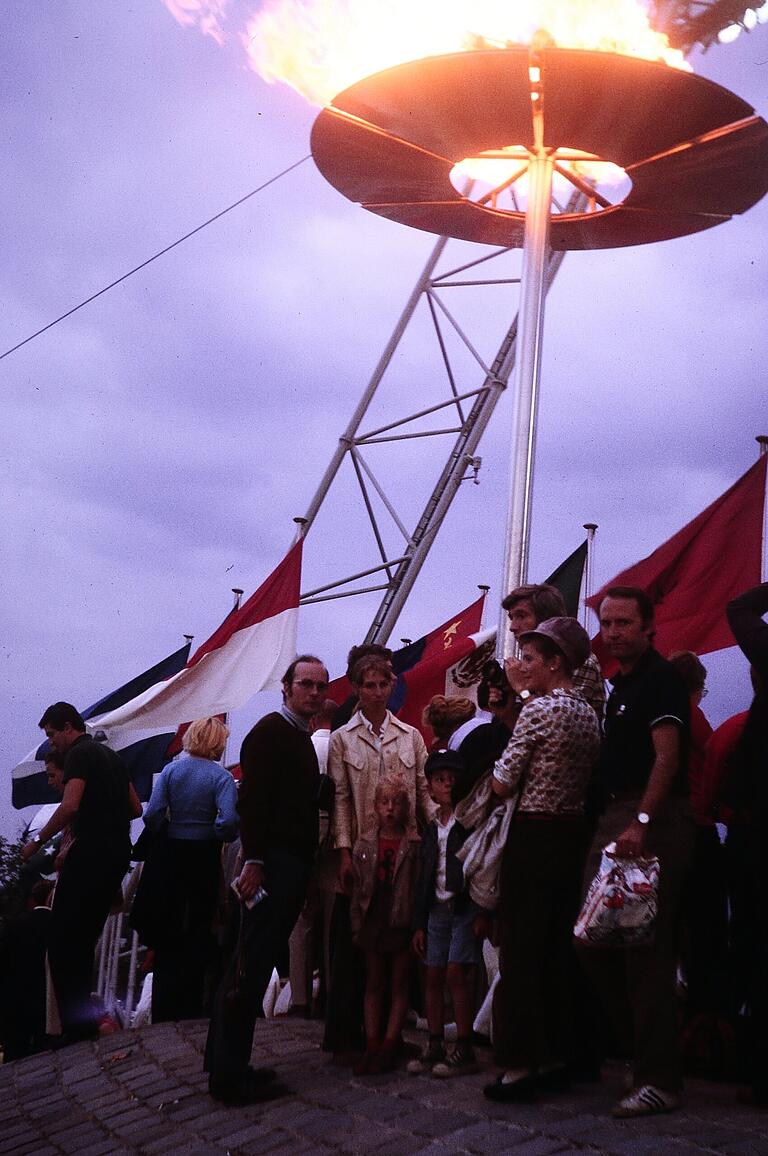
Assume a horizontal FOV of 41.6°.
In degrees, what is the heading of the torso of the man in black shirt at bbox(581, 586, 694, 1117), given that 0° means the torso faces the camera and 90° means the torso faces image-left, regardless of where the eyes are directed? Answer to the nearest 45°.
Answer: approximately 45°

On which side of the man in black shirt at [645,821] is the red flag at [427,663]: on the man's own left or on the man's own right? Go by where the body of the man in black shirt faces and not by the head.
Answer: on the man's own right

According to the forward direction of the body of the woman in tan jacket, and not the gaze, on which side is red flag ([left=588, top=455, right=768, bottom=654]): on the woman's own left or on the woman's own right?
on the woman's own left
